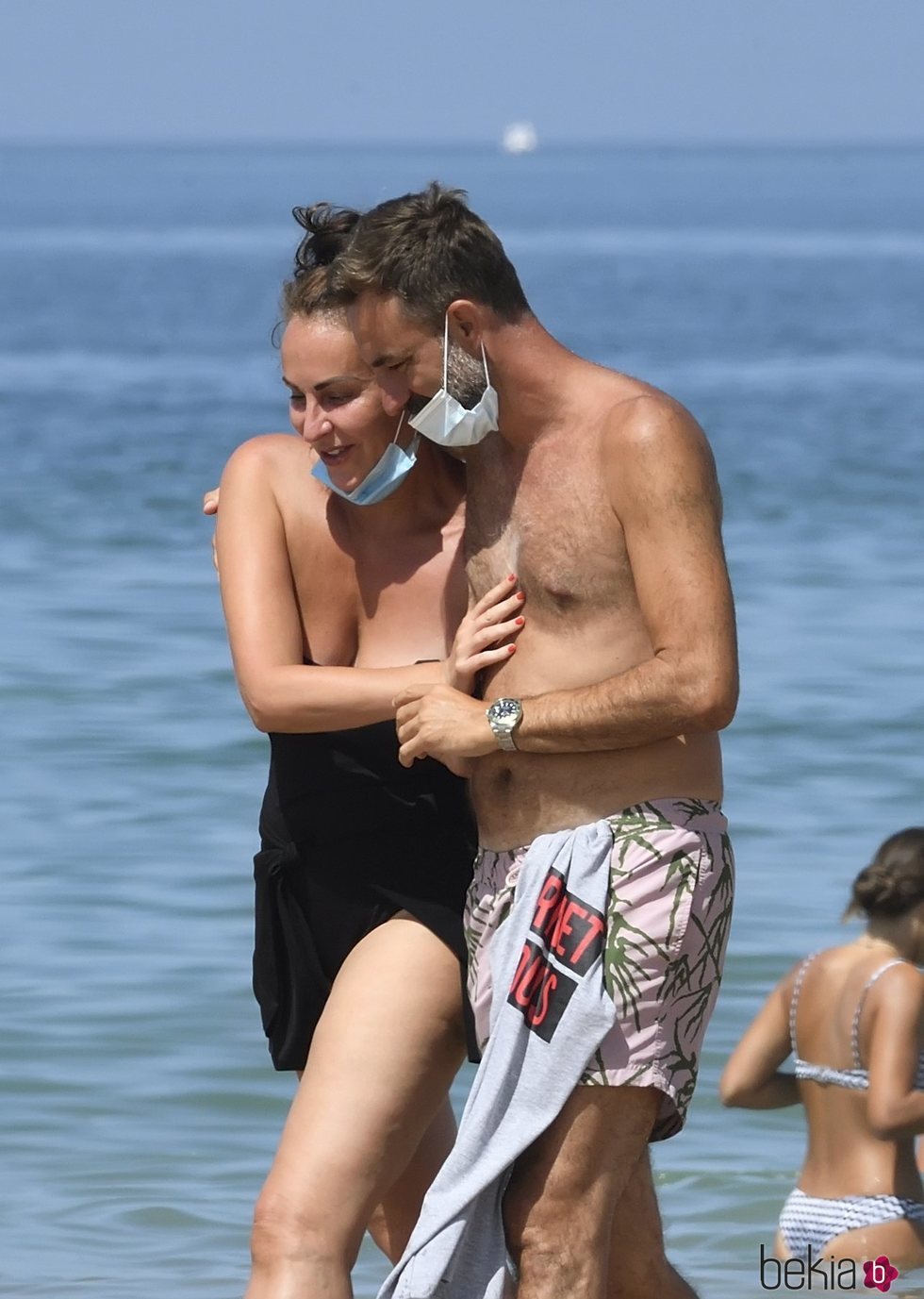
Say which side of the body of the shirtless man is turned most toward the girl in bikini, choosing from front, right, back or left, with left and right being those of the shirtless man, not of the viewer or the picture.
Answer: back

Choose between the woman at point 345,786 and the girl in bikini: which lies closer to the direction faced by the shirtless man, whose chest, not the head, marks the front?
the woman

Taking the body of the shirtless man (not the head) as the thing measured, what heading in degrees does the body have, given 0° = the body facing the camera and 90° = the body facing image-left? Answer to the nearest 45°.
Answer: approximately 45°

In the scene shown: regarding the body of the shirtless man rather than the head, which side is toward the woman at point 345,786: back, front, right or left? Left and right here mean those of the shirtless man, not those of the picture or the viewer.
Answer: right
